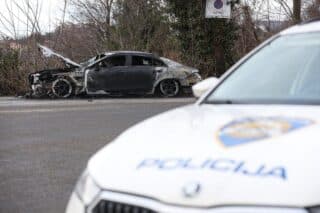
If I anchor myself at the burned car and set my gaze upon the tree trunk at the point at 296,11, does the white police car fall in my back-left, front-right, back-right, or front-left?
back-right

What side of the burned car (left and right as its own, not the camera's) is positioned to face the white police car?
left

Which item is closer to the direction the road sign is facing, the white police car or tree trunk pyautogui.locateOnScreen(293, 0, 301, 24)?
the white police car

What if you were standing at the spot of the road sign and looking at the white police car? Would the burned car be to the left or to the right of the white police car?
right

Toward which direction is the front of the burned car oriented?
to the viewer's left

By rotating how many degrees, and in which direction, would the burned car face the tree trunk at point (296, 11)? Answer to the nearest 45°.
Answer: approximately 135° to its right

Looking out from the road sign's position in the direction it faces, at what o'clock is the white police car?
The white police car is roughly at 12 o'clock from the road sign.

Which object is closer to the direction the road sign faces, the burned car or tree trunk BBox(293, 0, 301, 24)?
the burned car

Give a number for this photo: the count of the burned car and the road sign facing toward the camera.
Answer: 1

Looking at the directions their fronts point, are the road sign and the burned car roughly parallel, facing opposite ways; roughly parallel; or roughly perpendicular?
roughly perpendicular

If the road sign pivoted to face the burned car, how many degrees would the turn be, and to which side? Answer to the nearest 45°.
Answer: approximately 45° to its right

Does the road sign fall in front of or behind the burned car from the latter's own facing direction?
behind

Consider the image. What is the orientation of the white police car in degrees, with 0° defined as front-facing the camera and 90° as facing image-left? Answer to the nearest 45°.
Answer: approximately 45°

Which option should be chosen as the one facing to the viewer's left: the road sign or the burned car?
the burned car

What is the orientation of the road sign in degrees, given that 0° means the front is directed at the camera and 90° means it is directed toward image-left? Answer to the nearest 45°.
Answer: approximately 0°

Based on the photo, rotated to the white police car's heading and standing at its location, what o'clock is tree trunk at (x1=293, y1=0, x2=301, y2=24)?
The tree trunk is roughly at 5 o'clock from the white police car.
